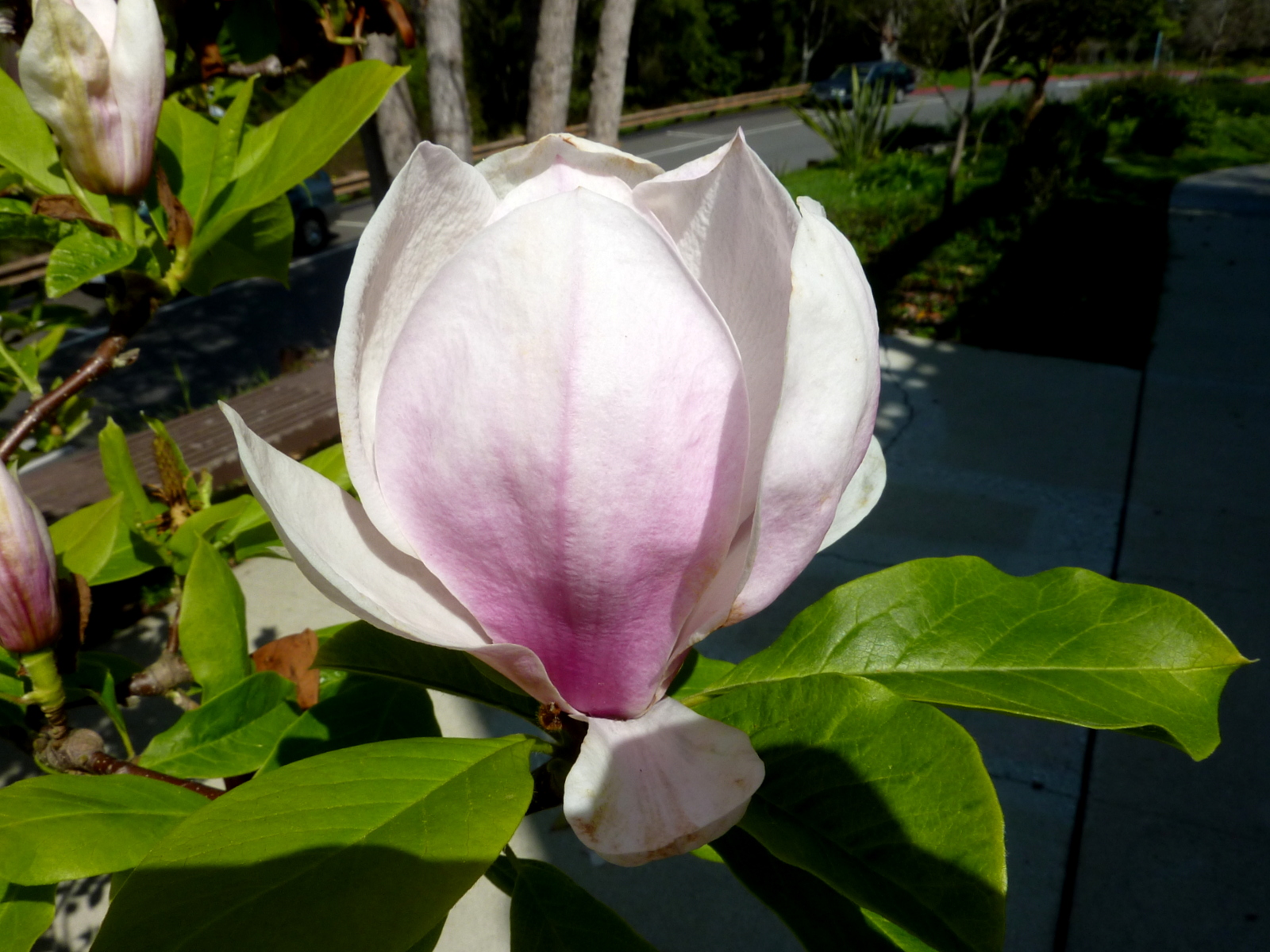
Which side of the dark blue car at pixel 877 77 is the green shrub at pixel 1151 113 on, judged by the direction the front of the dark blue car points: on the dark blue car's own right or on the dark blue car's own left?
on the dark blue car's own left

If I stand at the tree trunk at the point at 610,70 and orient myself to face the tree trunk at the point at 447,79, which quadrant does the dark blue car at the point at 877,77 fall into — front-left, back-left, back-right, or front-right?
back-right

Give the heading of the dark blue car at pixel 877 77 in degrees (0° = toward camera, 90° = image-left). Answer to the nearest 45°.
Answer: approximately 45°

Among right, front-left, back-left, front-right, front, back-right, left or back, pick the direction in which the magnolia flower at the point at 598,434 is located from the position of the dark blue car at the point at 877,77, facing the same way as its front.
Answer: front-left

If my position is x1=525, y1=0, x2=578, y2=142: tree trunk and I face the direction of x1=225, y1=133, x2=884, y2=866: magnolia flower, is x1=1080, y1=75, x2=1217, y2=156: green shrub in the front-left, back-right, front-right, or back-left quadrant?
back-left

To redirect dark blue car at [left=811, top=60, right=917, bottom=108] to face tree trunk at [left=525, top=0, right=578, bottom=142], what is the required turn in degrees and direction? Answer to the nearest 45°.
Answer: approximately 45° to its left

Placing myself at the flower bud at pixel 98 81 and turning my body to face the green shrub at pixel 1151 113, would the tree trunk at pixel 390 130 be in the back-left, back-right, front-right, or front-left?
front-left

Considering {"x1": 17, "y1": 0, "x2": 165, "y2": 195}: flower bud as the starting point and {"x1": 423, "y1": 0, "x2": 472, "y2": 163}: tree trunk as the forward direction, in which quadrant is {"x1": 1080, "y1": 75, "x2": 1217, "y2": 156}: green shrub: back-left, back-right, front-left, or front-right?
front-right

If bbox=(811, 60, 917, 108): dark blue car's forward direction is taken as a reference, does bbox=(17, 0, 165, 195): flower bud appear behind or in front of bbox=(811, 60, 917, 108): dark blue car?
in front

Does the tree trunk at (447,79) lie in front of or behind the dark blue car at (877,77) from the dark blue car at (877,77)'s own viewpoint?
in front
